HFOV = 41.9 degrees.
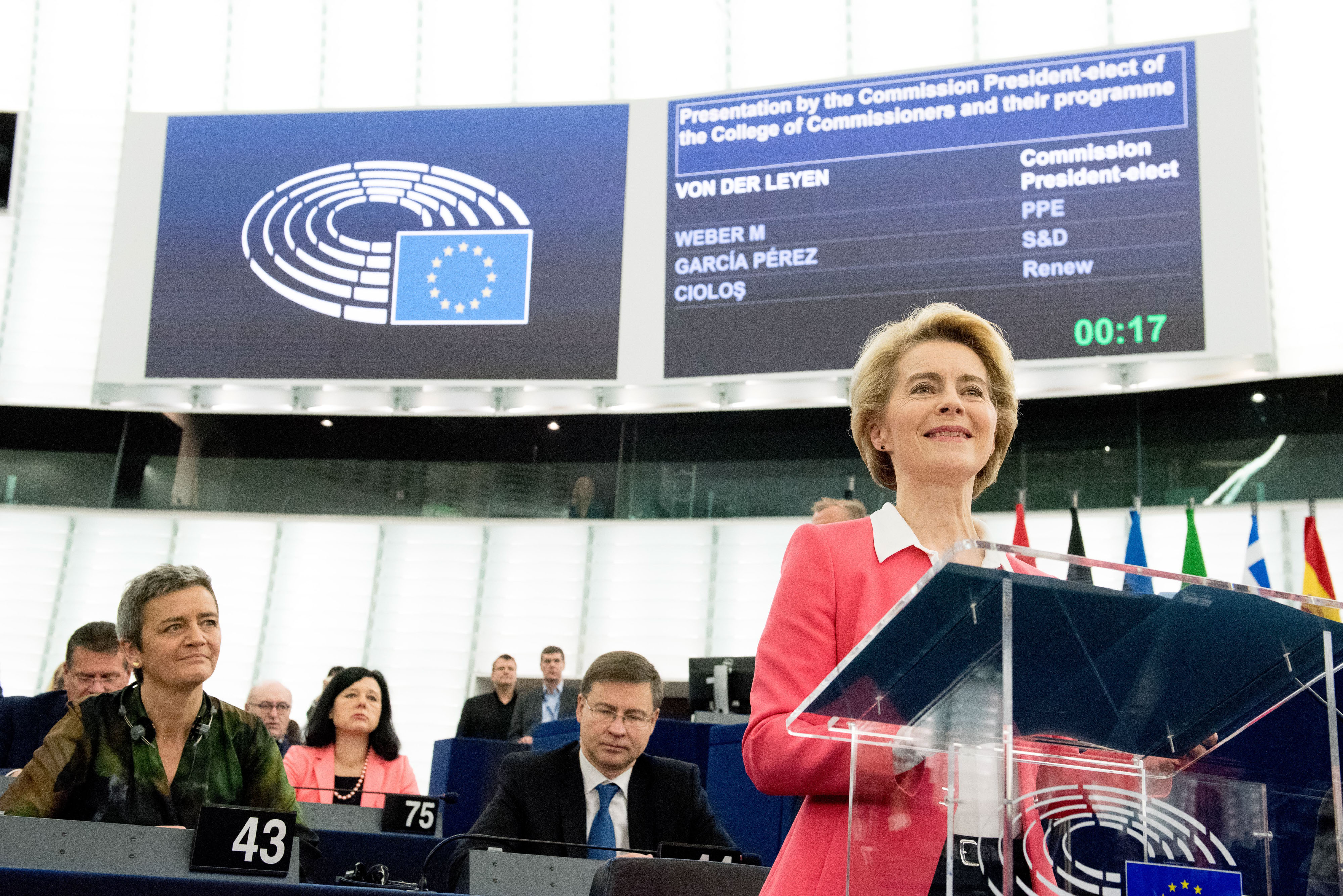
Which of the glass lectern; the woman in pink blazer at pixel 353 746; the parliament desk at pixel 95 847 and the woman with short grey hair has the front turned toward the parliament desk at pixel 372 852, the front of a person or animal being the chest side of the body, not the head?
the woman in pink blazer

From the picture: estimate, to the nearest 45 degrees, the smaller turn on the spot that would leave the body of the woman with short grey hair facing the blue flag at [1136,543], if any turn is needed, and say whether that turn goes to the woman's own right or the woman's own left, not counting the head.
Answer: approximately 135° to the woman's own left

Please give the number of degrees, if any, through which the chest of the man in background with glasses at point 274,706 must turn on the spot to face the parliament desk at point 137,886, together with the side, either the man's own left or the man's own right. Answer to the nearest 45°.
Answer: approximately 45° to the man's own right

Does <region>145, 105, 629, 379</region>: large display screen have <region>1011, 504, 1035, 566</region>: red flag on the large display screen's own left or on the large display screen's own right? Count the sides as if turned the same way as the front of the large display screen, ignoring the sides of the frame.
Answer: on the large display screen's own left

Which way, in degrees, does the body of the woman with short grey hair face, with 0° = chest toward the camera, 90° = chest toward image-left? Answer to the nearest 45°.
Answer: approximately 0°

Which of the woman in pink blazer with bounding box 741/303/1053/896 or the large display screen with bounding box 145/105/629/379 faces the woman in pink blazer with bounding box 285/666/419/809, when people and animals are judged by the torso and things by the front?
the large display screen

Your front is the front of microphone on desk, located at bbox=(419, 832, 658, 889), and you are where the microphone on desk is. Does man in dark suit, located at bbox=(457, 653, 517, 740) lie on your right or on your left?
on your left
